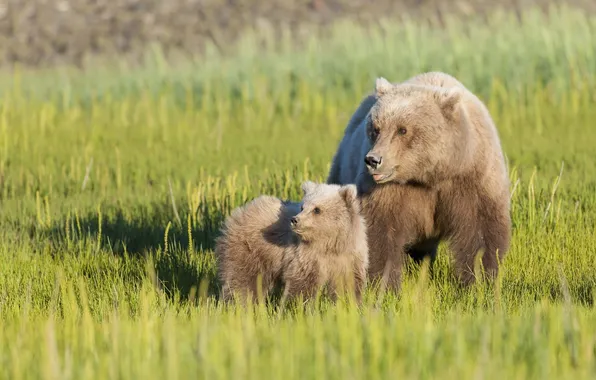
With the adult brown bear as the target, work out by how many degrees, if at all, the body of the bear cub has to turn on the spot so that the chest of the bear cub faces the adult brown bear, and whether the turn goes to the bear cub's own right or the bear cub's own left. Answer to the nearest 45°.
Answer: approximately 90° to the bear cub's own left

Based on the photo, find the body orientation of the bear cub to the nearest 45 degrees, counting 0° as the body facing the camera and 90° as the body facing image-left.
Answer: approximately 315°
